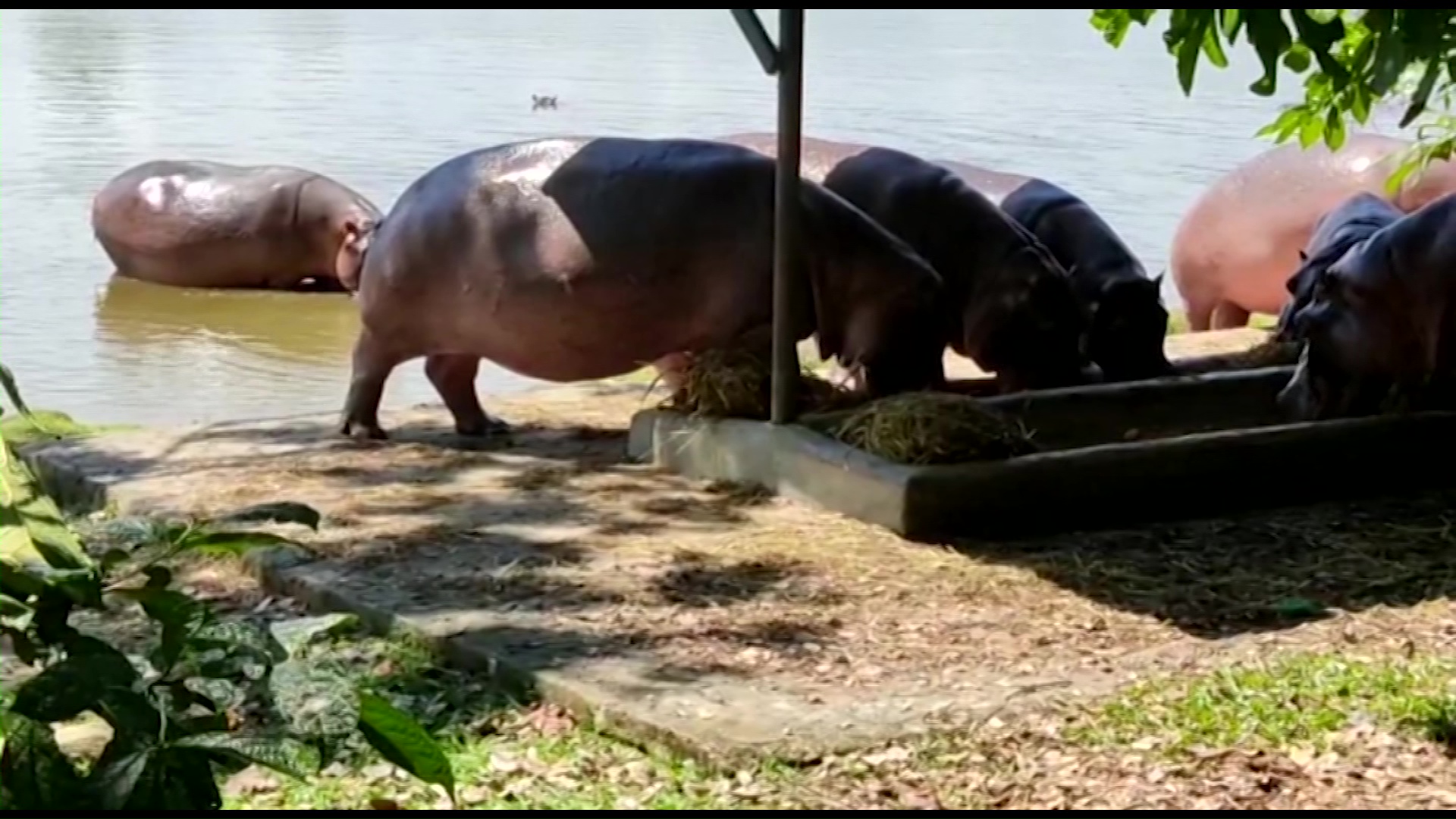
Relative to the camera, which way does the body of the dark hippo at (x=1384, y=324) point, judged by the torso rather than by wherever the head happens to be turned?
to the viewer's left

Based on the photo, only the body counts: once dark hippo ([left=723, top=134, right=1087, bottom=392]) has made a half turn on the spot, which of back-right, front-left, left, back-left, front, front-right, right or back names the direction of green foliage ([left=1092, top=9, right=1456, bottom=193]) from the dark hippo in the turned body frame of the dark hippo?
back-left

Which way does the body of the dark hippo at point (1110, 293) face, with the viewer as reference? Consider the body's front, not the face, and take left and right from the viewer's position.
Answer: facing the viewer and to the right of the viewer

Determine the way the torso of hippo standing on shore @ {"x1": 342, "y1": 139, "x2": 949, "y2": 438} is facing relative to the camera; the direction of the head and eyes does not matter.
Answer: to the viewer's right

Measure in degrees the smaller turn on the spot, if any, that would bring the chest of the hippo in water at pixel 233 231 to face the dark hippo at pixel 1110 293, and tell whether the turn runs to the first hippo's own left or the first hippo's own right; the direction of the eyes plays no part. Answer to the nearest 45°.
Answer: approximately 45° to the first hippo's own right

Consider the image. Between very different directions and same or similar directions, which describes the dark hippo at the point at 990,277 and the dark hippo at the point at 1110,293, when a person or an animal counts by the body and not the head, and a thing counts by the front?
same or similar directions

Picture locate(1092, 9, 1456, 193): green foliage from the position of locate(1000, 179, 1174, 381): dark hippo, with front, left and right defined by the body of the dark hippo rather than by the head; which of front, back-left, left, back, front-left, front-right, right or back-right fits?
front-right

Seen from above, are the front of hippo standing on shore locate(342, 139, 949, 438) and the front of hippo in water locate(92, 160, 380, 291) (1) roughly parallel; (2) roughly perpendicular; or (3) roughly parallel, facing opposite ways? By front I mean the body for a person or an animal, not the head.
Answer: roughly parallel

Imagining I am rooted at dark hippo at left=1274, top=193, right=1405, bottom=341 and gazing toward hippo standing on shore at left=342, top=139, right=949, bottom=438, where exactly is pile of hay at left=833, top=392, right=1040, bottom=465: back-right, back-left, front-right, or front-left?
front-left

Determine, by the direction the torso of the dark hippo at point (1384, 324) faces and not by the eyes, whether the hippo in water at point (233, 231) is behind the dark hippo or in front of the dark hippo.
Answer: in front

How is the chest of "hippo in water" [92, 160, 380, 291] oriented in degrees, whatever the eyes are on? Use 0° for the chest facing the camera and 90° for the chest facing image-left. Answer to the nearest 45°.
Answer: approximately 270°

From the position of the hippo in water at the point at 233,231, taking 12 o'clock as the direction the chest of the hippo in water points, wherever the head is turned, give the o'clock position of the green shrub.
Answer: The green shrub is roughly at 3 o'clock from the hippo in water.

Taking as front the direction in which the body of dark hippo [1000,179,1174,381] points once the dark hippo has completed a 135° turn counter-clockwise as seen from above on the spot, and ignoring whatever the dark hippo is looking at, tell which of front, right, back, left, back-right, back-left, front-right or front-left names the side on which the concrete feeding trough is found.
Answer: back
